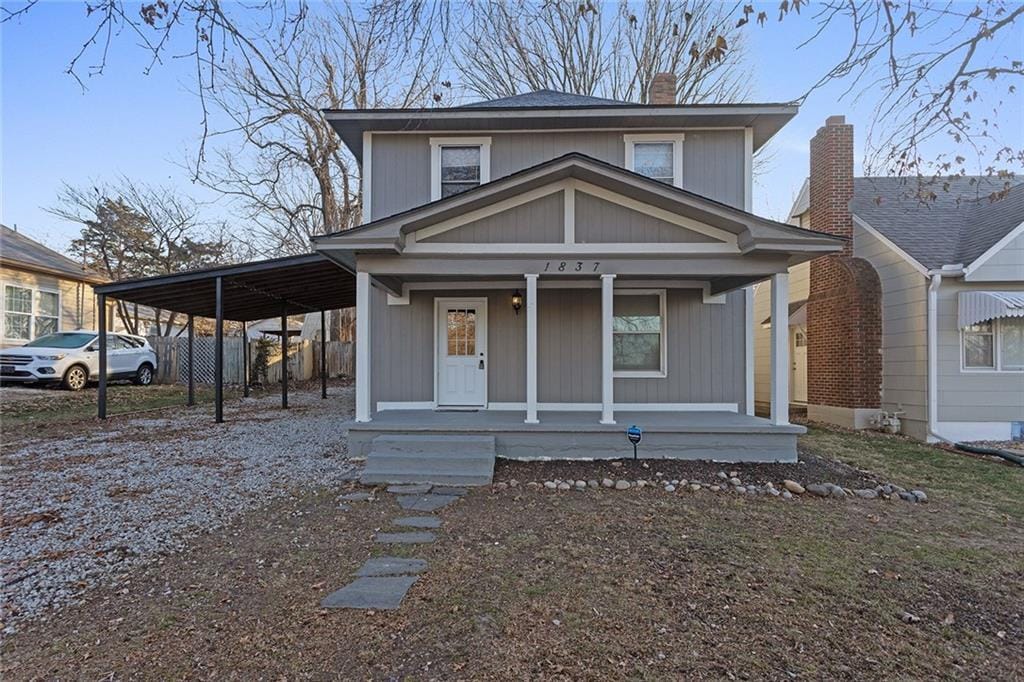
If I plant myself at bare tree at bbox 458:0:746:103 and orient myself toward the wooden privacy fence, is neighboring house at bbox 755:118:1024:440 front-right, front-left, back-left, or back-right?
back-left

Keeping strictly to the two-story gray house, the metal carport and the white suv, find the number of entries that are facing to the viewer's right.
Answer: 0

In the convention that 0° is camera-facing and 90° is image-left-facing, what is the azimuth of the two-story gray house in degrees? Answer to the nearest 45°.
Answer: approximately 0°

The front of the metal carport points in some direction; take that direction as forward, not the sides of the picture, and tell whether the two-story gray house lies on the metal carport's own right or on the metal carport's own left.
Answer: on the metal carport's own left

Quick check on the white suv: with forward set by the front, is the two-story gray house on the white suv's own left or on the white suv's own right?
on the white suv's own left

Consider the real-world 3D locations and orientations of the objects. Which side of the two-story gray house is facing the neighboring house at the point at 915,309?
left

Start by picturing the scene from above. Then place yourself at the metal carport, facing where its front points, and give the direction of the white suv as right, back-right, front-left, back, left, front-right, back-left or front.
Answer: right

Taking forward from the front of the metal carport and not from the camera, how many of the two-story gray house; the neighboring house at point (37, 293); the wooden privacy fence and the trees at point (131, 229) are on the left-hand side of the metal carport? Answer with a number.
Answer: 1

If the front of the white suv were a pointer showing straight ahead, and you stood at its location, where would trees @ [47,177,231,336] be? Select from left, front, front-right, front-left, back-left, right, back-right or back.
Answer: back-right

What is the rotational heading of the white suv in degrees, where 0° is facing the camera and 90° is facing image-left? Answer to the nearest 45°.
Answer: approximately 45°

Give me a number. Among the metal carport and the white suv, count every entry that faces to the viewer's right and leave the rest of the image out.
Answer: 0

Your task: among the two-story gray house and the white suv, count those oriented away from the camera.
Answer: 0

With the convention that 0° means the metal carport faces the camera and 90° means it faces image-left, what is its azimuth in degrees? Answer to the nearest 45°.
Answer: approximately 45°
